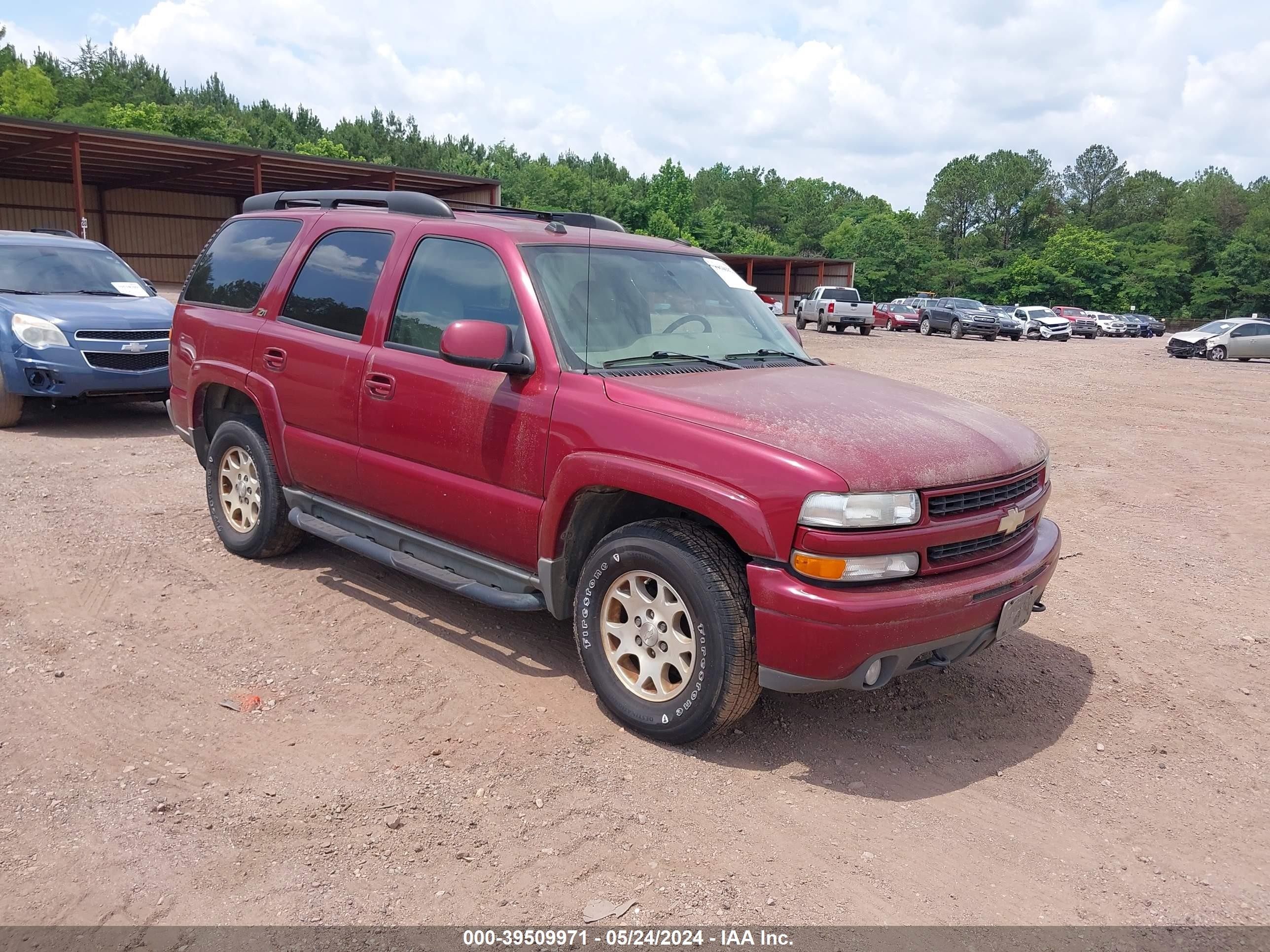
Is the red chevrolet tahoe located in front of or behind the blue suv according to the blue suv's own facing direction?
in front

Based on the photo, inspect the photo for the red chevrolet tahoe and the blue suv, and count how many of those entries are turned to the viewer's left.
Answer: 0

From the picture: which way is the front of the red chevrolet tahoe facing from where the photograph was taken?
facing the viewer and to the right of the viewer

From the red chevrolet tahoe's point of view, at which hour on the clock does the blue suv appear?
The blue suv is roughly at 6 o'clock from the red chevrolet tahoe.

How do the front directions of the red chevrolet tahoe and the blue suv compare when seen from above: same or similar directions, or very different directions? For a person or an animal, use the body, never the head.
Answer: same or similar directions
